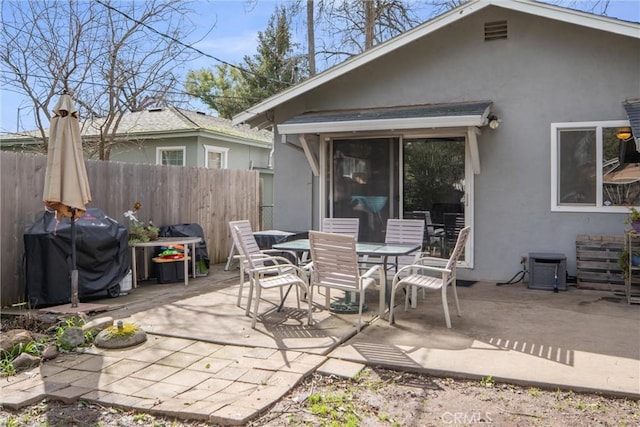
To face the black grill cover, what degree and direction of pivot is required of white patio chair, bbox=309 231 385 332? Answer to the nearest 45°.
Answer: approximately 135° to its left

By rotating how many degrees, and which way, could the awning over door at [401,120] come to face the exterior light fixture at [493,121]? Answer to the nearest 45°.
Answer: approximately 90° to its left

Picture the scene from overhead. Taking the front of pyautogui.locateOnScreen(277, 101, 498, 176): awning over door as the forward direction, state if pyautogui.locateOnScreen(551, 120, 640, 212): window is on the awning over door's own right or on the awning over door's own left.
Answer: on the awning over door's own left

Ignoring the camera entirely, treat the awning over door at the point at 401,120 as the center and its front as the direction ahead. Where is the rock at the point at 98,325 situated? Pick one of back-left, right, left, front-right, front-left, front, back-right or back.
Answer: front-right

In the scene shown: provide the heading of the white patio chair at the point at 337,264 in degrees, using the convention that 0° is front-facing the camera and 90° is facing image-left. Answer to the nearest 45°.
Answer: approximately 225°

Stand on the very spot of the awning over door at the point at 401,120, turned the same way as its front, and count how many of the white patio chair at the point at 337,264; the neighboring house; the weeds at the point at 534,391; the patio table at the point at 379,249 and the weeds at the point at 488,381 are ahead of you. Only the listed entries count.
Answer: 4

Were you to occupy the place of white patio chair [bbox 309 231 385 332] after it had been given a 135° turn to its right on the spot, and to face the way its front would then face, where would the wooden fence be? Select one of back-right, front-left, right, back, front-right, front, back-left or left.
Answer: back-right

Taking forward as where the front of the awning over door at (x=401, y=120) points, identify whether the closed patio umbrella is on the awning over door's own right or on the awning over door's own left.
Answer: on the awning over door's own right

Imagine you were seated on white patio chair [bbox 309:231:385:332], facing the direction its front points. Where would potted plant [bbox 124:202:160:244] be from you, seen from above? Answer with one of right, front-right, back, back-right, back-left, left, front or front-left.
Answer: left

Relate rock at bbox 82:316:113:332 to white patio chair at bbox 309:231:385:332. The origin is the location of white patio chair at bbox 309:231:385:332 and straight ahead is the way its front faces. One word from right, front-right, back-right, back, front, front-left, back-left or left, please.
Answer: back-left

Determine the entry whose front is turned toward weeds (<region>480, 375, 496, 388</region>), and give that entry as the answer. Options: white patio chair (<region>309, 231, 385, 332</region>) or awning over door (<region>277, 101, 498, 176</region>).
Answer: the awning over door

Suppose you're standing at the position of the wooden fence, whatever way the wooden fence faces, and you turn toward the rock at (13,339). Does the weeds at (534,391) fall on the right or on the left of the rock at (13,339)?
left

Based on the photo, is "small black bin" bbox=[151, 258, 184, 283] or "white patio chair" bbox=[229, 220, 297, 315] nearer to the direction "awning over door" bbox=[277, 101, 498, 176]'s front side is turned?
the white patio chair

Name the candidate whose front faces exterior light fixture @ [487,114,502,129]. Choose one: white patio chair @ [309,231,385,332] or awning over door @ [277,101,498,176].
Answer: the white patio chair

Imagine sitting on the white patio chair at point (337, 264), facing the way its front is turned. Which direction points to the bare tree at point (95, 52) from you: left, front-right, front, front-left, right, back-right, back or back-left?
left

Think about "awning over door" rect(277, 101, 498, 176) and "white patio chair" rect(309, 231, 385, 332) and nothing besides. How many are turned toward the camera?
1
